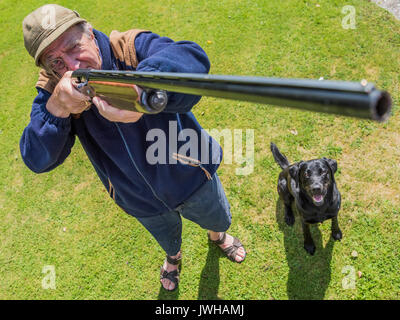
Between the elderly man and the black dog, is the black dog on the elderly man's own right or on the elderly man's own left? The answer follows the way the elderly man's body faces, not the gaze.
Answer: on the elderly man's own left

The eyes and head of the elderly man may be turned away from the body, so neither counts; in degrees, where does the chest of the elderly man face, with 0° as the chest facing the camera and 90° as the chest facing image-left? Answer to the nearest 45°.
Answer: approximately 0°
